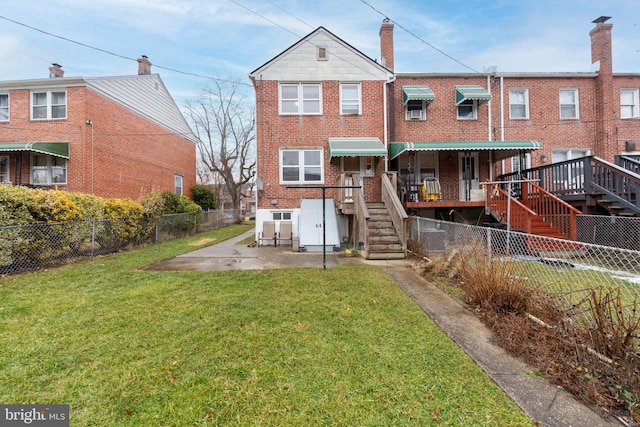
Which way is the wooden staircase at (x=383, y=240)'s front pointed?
toward the camera

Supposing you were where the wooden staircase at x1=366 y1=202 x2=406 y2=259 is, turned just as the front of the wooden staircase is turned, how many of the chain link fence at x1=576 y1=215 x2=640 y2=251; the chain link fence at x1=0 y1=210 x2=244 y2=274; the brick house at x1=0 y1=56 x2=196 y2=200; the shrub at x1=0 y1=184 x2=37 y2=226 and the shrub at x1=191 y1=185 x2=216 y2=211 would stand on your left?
1

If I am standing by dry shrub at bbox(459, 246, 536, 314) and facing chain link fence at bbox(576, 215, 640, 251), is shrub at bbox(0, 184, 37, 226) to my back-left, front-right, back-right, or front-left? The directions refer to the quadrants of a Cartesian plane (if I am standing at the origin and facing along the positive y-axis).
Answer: back-left

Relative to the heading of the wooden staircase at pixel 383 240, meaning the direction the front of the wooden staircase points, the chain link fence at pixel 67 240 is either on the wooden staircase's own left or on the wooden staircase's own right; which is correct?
on the wooden staircase's own right
